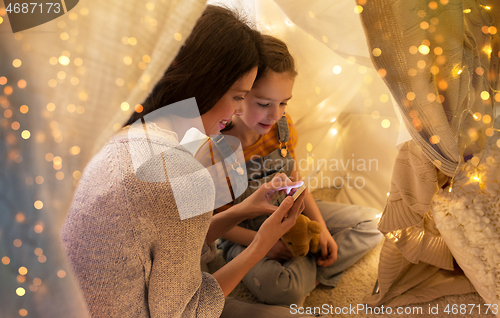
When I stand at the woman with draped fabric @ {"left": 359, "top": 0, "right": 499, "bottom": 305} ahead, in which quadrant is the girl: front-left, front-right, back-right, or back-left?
front-left

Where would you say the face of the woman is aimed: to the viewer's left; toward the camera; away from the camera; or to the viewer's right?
to the viewer's right

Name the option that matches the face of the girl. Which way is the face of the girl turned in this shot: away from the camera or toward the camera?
toward the camera

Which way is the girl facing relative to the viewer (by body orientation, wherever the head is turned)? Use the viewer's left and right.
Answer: facing the viewer and to the right of the viewer

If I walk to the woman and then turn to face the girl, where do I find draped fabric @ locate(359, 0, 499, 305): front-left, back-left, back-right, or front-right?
front-right
